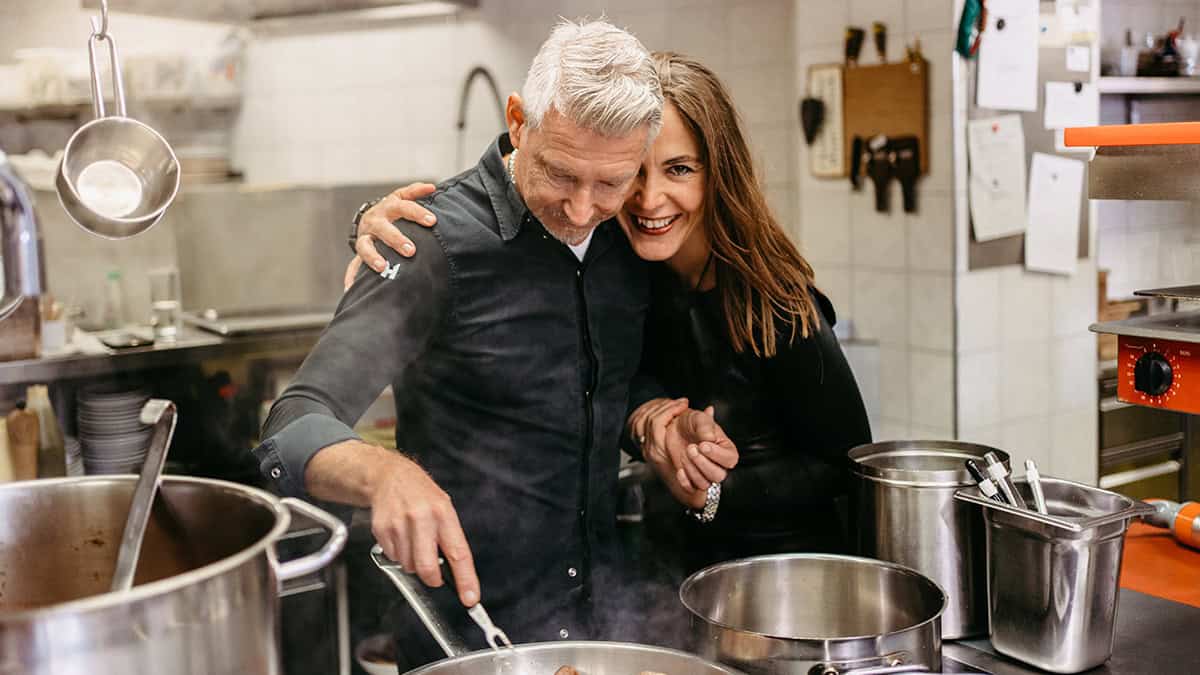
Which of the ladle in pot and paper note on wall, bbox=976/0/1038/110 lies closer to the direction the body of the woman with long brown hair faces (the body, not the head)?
the ladle in pot

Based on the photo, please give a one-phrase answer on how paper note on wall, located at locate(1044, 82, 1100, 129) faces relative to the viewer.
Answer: facing the viewer

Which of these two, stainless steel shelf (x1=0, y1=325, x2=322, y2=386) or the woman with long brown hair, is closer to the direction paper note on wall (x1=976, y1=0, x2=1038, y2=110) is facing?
the woman with long brown hair

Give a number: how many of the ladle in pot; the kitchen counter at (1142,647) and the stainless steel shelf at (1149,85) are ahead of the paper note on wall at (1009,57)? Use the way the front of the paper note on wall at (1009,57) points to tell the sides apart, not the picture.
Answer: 2

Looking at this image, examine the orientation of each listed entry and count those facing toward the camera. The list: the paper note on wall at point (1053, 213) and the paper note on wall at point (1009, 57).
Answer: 2

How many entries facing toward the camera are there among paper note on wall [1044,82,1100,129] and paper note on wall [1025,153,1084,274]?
2

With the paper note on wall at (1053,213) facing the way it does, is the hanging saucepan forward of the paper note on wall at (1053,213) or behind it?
forward

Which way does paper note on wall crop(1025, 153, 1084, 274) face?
toward the camera

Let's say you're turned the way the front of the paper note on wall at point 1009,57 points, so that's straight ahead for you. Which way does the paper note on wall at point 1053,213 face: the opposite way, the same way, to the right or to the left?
the same way

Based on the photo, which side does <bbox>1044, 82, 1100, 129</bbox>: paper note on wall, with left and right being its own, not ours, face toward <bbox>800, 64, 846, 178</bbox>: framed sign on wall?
right

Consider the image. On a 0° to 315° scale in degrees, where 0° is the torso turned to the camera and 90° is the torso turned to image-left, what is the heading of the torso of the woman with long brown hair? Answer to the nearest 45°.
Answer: approximately 45°

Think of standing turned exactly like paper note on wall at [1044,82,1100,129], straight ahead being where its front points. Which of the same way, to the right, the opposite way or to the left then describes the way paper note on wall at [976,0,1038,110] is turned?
the same way

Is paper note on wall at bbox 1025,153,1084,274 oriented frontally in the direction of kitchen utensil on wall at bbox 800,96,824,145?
no

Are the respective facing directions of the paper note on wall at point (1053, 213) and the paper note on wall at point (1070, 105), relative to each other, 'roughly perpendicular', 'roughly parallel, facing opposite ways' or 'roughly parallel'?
roughly parallel
